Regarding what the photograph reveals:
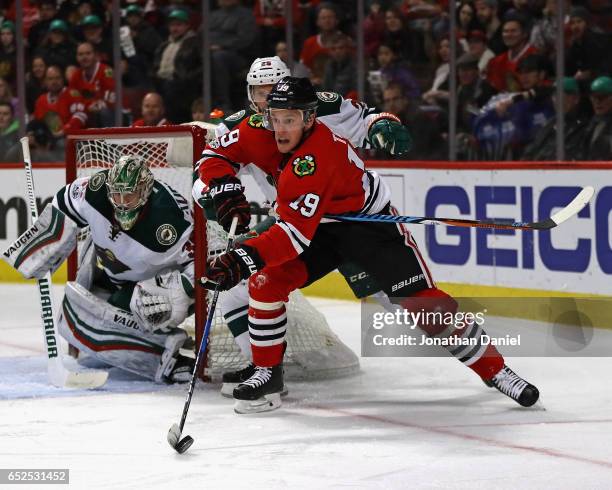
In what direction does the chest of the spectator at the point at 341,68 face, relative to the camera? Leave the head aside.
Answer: toward the camera

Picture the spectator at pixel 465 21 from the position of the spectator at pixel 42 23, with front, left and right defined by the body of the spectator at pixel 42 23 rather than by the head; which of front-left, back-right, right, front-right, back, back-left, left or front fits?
left

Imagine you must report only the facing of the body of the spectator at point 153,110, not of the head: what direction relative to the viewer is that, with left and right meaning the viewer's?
facing the viewer

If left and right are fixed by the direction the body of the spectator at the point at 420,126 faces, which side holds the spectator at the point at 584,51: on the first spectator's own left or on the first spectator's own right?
on the first spectator's own left

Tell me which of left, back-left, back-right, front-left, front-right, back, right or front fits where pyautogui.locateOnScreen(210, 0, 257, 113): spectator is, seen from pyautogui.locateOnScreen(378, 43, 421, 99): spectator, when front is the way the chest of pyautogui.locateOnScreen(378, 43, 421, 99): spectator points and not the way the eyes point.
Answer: right

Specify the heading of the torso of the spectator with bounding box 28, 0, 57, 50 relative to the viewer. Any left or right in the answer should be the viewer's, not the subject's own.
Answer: facing the viewer and to the left of the viewer

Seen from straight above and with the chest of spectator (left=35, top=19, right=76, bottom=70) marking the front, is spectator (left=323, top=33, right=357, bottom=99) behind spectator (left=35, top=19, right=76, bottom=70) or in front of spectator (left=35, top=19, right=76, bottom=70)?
in front

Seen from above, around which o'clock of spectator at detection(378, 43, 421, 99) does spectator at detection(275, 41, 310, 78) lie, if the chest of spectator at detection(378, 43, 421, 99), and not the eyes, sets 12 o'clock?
spectator at detection(275, 41, 310, 78) is roughly at 3 o'clock from spectator at detection(378, 43, 421, 99).

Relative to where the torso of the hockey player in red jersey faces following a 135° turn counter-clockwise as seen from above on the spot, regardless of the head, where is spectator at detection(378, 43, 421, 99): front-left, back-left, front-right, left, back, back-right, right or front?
left

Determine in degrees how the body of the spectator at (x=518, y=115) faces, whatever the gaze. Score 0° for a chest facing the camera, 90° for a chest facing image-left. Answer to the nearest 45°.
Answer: approximately 45°

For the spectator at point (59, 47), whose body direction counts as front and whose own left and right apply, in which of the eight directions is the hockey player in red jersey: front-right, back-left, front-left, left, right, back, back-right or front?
front

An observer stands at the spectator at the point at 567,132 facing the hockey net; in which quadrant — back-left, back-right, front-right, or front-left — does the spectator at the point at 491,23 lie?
back-right

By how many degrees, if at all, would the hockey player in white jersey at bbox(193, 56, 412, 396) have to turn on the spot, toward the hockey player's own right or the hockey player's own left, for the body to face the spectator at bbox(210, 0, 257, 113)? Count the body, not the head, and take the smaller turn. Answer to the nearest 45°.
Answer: approximately 135° to the hockey player's own right

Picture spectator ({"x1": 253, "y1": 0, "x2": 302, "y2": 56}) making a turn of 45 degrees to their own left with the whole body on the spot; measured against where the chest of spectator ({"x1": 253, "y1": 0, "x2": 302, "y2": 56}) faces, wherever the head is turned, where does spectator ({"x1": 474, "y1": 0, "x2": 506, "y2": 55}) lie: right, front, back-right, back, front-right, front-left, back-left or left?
front

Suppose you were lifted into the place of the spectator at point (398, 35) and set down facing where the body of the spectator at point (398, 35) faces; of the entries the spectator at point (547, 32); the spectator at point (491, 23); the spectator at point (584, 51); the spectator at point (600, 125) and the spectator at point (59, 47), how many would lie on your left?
4
